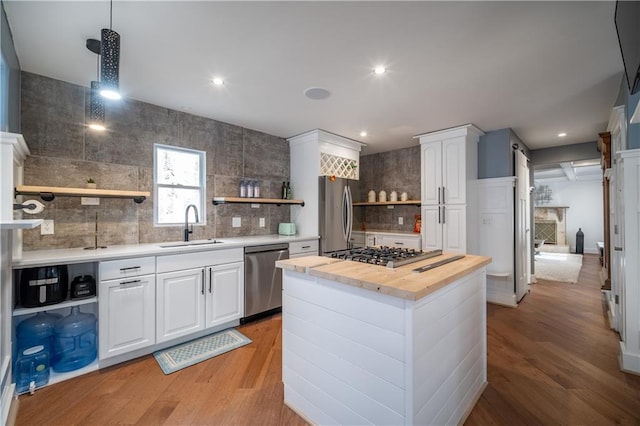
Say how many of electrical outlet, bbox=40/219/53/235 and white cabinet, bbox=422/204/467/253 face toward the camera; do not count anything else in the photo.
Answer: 2

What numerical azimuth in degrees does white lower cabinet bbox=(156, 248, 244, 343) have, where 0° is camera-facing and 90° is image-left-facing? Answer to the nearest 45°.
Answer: approximately 315°

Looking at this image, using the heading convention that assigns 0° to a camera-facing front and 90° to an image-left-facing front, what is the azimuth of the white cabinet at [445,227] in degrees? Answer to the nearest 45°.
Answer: approximately 0°

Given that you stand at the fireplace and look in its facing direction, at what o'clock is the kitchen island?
The kitchen island is roughly at 12 o'clock from the fireplace.

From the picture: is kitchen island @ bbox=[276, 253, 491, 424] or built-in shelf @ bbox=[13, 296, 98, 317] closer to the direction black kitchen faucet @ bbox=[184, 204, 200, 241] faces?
the kitchen island

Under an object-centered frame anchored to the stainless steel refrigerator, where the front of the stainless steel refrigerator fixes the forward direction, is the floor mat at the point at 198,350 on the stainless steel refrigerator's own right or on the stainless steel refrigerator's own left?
on the stainless steel refrigerator's own right

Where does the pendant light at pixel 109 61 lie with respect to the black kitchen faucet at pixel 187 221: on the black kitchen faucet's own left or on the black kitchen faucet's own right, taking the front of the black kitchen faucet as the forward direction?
on the black kitchen faucet's own right

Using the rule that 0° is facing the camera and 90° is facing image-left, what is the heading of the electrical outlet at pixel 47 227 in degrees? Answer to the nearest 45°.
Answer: approximately 0°

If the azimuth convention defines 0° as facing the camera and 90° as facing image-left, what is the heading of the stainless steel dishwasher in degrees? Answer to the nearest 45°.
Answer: approximately 315°

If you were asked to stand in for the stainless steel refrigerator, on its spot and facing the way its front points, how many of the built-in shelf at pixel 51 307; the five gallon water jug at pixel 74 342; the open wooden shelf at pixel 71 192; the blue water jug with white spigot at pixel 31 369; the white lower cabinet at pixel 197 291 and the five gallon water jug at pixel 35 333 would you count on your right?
6

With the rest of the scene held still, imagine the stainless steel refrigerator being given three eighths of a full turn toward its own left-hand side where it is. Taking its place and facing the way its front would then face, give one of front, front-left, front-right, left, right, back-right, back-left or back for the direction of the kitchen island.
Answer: back

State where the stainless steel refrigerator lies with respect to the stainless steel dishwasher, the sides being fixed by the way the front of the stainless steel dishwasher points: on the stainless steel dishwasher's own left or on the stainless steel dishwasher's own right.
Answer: on the stainless steel dishwasher's own left

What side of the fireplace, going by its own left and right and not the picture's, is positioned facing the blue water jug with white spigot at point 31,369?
front
